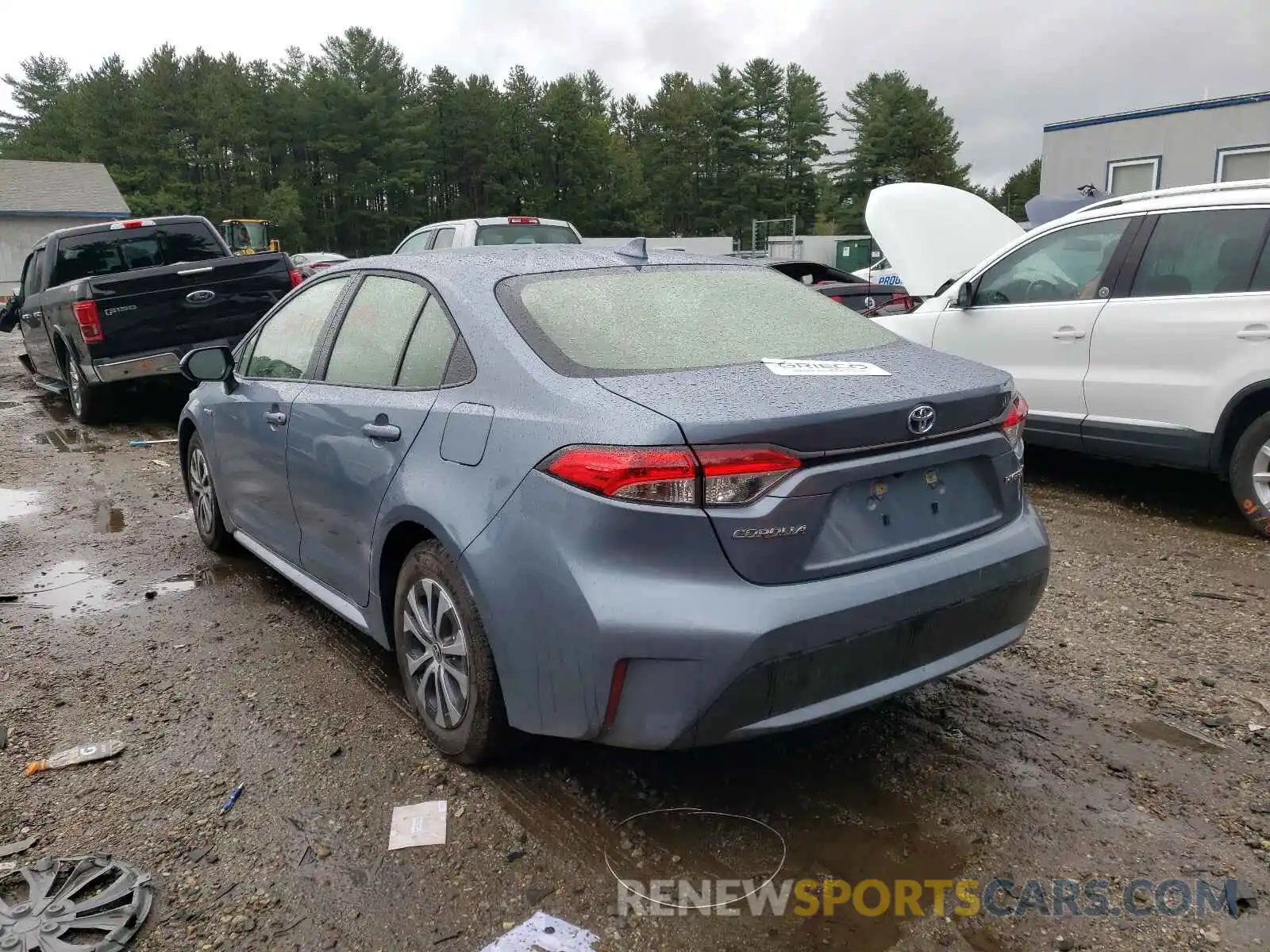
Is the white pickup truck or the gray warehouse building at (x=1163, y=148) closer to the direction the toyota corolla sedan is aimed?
the white pickup truck

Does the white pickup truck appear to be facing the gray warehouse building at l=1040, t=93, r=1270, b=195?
no

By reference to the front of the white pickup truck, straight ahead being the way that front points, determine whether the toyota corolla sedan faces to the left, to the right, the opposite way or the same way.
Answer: the same way

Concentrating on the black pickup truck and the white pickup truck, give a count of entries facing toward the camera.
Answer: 0

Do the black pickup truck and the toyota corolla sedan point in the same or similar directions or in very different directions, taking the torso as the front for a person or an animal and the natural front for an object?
same or similar directions

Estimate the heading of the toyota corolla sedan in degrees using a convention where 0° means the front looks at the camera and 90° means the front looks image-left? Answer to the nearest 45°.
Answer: approximately 135°

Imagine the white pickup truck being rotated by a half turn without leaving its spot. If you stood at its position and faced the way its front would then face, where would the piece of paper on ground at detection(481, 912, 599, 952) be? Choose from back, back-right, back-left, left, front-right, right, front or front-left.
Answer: front-right

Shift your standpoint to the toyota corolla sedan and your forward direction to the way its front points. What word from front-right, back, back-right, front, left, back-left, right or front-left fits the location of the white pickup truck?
front-right

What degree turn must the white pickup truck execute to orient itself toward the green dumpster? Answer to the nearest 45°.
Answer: approximately 90° to its right

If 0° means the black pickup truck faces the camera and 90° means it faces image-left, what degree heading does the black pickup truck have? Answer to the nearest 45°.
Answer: approximately 135°

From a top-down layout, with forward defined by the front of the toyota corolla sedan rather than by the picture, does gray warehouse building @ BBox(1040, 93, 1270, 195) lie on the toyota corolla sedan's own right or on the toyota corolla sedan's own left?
on the toyota corolla sedan's own right

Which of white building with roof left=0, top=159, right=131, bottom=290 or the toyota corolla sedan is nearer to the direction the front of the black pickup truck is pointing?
the white building with roof

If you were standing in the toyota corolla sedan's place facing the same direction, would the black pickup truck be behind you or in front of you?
in front

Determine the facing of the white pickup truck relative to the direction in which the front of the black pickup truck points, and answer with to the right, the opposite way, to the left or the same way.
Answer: the same way

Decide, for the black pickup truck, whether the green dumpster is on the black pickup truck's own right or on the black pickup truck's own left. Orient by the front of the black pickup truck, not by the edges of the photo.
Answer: on the black pickup truck's own right

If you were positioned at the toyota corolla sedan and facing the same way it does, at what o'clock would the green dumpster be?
The green dumpster is roughly at 2 o'clock from the toyota corolla sedan.

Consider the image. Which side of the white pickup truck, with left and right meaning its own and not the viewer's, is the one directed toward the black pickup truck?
left

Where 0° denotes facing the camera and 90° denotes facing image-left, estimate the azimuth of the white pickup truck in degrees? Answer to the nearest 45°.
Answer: approximately 135°
